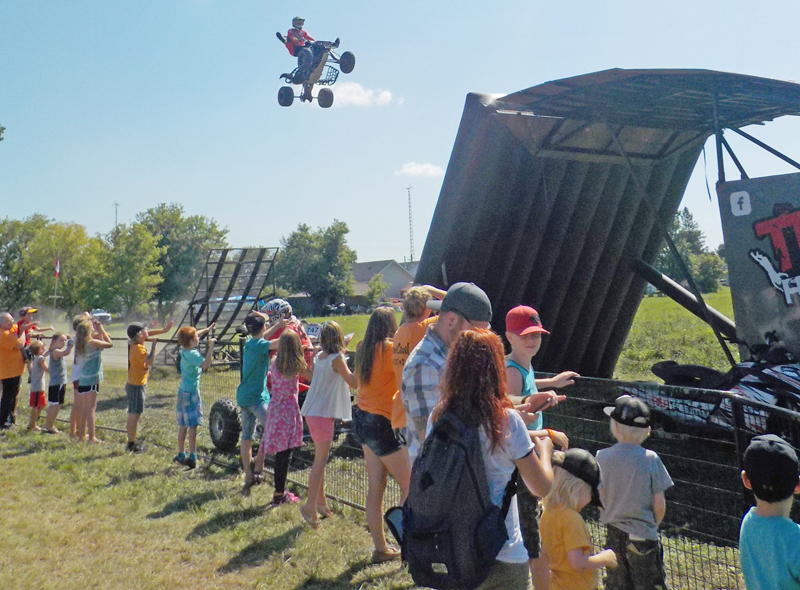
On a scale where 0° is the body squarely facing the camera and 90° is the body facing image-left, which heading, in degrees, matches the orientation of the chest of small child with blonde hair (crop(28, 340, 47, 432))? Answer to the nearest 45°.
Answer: approximately 270°

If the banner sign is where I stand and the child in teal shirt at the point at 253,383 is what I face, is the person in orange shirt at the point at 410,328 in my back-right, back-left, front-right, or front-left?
front-left

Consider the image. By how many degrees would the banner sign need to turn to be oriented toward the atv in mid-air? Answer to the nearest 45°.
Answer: approximately 135° to its right

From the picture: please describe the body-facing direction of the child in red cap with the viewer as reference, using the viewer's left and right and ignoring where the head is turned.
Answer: facing the viewer and to the right of the viewer

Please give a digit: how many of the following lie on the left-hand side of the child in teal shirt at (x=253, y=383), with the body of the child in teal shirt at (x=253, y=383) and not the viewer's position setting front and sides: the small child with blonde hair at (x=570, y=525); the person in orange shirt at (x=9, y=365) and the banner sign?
1

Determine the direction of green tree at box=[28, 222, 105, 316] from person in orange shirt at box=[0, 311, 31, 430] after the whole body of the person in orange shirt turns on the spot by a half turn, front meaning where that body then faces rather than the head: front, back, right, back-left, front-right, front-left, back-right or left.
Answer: right

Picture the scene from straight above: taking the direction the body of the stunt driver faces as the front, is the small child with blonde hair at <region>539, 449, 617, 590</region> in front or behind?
in front

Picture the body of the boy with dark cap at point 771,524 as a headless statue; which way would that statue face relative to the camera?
away from the camera

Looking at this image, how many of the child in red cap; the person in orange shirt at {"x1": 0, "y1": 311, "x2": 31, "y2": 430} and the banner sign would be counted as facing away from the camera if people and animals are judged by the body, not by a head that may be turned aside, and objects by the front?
0

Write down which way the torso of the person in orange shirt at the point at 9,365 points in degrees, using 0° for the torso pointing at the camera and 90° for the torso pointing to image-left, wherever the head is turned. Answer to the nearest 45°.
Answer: approximately 270°

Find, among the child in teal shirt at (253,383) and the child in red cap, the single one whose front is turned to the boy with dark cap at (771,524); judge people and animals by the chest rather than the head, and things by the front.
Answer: the child in red cap

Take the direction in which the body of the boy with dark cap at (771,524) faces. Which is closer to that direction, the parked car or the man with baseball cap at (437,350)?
the parked car

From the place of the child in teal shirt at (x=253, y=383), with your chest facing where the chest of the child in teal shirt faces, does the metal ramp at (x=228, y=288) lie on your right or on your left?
on your left

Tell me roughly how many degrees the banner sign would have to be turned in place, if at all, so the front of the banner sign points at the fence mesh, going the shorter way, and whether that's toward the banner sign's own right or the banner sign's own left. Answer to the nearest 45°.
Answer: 0° — it already faces it

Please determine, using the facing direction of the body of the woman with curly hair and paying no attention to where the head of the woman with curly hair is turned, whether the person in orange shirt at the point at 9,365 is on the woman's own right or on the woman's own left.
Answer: on the woman's own left

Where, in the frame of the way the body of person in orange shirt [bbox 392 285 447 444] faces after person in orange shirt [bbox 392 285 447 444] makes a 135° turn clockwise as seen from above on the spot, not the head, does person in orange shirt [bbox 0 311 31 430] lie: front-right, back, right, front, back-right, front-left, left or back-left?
back-right

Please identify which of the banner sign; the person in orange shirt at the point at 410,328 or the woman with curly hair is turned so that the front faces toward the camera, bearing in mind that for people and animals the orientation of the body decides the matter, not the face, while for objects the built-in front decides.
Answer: the banner sign
